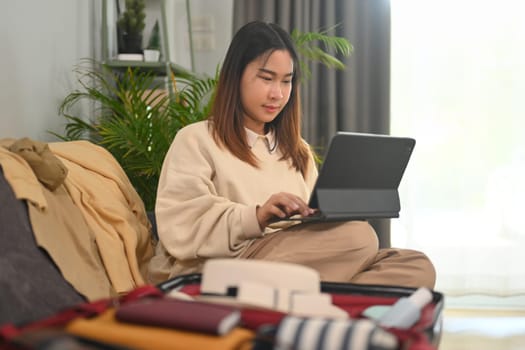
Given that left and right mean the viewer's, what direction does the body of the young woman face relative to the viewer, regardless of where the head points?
facing the viewer and to the right of the viewer

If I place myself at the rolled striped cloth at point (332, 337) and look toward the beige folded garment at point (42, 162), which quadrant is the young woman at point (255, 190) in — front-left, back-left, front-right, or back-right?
front-right

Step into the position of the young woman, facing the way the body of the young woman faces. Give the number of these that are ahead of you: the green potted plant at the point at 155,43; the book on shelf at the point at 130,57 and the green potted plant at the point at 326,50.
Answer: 0

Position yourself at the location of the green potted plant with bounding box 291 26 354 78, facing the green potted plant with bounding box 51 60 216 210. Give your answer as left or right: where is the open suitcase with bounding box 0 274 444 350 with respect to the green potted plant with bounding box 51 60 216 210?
left

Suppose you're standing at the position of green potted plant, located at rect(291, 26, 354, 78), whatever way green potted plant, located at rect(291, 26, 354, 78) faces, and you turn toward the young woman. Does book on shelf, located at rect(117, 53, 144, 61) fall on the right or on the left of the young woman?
right

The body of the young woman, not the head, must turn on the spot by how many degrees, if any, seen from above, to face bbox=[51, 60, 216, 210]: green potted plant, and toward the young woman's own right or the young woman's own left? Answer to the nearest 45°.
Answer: approximately 180°

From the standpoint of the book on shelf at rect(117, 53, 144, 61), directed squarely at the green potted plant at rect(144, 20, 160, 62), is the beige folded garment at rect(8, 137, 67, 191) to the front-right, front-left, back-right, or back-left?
back-right

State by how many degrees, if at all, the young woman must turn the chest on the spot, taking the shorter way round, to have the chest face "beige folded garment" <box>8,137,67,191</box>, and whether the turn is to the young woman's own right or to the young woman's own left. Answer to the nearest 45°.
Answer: approximately 90° to the young woman's own right

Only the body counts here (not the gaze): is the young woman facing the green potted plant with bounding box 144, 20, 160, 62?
no

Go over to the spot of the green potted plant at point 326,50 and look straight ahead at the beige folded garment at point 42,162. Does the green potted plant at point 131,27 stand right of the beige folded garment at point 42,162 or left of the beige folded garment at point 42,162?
right

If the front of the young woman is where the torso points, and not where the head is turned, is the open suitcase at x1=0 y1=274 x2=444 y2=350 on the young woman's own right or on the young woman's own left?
on the young woman's own right

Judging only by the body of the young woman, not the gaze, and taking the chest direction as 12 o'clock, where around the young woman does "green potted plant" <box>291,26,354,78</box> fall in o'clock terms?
The green potted plant is roughly at 8 o'clock from the young woman.

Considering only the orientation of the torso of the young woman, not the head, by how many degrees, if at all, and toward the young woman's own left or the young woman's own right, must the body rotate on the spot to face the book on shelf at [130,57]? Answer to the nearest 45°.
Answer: approximately 180°

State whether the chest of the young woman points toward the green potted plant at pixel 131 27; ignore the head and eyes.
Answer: no

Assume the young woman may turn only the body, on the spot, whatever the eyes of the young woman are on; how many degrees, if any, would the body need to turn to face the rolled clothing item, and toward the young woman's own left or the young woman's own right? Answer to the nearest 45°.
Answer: approximately 45° to the young woman's own right

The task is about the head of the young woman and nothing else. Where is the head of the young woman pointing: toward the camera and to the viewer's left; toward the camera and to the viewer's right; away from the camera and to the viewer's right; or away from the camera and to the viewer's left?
toward the camera and to the viewer's right

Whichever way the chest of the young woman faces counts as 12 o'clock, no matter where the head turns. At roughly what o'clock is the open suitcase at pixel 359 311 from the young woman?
The open suitcase is roughly at 1 o'clock from the young woman.

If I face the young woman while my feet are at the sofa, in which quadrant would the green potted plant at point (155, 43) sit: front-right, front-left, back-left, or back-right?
front-left
